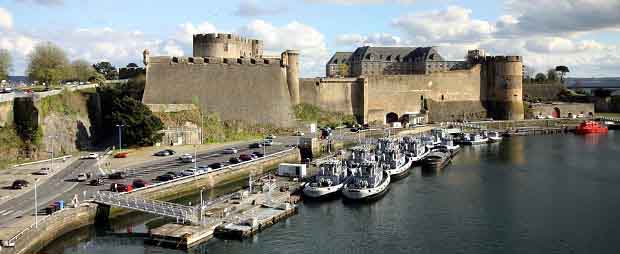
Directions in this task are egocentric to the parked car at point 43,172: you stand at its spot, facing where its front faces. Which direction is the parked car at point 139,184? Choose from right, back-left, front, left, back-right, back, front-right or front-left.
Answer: back-left

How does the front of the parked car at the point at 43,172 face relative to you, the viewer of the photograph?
facing to the left of the viewer

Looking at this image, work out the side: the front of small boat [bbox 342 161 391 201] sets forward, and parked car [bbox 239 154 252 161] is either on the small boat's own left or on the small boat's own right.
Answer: on the small boat's own right

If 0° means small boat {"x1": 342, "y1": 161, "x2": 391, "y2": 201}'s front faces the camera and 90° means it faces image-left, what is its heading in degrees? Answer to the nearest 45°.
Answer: approximately 45°

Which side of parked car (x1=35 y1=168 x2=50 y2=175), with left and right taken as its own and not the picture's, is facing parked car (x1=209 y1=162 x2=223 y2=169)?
back

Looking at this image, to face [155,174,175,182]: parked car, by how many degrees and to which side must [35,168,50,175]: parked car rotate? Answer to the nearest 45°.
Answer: approximately 135° to its left

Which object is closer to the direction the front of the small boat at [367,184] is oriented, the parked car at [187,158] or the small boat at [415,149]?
the parked car

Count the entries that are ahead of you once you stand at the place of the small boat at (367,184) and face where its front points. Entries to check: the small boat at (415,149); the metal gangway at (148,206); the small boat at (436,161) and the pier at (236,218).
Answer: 2
